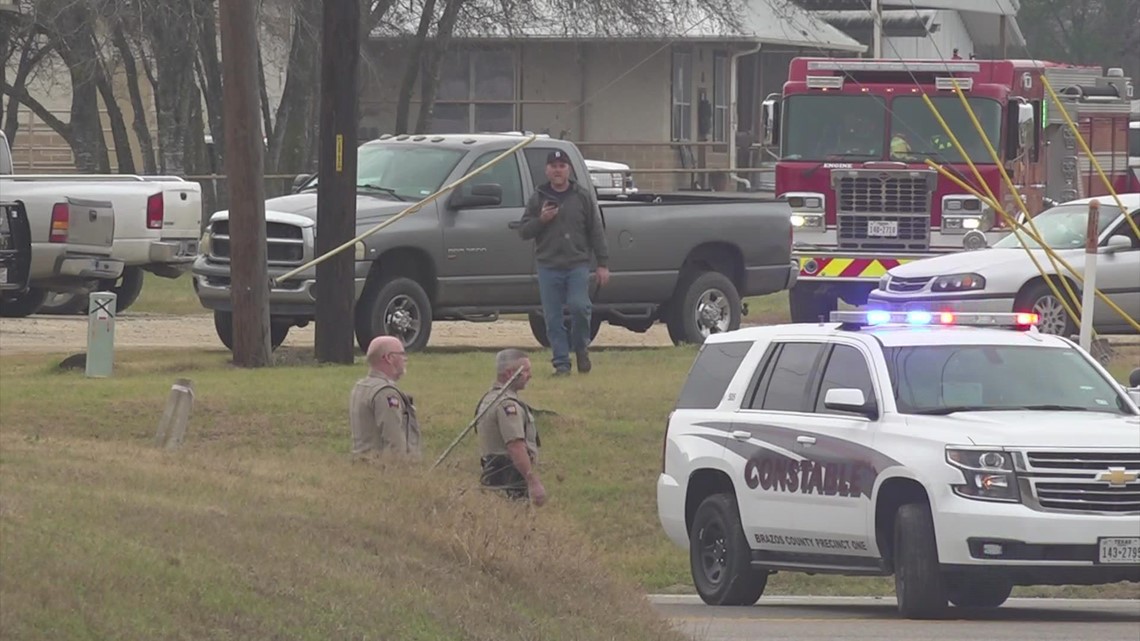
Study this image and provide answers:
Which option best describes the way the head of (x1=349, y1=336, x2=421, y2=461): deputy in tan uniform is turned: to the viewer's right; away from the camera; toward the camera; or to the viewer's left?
to the viewer's right

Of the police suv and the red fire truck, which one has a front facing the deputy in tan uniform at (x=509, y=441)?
the red fire truck

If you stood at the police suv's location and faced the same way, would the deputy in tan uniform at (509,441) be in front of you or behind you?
behind

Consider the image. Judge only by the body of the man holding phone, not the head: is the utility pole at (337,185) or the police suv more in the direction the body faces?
the police suv

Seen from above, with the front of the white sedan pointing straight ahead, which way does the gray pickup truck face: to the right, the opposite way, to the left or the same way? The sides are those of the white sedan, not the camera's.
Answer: the same way

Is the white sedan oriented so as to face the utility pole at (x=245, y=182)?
yes

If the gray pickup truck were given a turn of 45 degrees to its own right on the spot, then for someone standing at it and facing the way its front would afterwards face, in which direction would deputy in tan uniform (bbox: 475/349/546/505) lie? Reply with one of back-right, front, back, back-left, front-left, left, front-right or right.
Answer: left

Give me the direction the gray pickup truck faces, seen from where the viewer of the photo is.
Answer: facing the viewer and to the left of the viewer

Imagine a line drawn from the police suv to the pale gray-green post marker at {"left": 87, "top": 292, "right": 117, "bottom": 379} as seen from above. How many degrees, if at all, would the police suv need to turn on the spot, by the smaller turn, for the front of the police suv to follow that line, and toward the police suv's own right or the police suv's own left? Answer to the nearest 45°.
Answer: approximately 180°

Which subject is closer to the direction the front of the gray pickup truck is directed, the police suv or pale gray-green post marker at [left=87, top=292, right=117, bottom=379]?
the pale gray-green post marker

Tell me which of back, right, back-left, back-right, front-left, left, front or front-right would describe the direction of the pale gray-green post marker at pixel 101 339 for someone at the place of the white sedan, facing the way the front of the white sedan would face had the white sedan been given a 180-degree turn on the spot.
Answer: back

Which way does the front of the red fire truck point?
toward the camera

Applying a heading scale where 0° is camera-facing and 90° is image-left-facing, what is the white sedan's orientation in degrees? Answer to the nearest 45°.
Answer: approximately 45°

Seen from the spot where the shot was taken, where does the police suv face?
facing the viewer and to the right of the viewer

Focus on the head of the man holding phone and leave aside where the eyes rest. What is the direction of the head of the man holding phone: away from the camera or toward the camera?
toward the camera

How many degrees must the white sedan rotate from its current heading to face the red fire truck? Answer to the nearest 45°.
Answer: approximately 90° to its right

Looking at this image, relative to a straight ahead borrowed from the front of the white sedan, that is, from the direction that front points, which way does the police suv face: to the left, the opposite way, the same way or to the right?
to the left

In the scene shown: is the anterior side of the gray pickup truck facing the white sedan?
no

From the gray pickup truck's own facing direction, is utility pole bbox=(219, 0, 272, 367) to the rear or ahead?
ahead

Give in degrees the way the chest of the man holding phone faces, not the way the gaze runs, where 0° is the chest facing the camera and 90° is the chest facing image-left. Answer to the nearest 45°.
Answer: approximately 0°

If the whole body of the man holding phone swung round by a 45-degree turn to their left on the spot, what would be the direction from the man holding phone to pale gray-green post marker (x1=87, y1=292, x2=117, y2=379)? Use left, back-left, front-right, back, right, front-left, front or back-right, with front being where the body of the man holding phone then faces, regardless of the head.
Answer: back-right
